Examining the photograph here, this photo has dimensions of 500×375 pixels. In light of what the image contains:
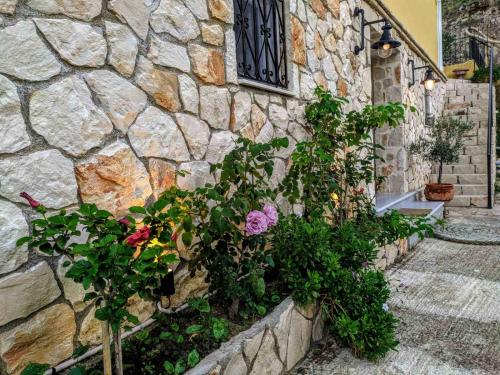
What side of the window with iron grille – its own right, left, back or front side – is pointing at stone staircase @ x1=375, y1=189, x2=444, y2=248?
left

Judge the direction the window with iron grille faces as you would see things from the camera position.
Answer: facing the viewer and to the right of the viewer

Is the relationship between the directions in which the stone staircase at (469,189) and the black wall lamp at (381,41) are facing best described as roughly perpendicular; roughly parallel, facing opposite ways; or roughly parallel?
roughly perpendicular

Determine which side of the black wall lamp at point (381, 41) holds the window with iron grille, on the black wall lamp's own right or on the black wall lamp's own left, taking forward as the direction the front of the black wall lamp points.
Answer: on the black wall lamp's own right

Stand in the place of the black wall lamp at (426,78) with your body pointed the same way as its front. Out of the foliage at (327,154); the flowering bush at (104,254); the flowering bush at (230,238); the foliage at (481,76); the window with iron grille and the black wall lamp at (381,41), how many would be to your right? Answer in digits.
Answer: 5

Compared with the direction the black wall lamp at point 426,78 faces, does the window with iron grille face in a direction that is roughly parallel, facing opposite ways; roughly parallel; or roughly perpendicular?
roughly parallel

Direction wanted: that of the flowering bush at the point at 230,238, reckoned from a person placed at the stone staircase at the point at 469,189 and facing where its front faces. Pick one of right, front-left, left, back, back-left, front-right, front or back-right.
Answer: front

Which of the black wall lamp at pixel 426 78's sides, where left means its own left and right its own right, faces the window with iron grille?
right

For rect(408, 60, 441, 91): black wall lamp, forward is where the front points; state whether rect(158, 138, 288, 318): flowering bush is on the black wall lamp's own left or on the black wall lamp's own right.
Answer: on the black wall lamp's own right

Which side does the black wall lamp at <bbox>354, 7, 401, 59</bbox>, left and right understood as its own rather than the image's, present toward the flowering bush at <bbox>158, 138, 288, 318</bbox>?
right

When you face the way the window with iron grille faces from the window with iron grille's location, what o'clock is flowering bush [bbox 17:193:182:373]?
The flowering bush is roughly at 2 o'clock from the window with iron grille.

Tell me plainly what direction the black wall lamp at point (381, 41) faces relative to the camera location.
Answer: facing to the right of the viewer
